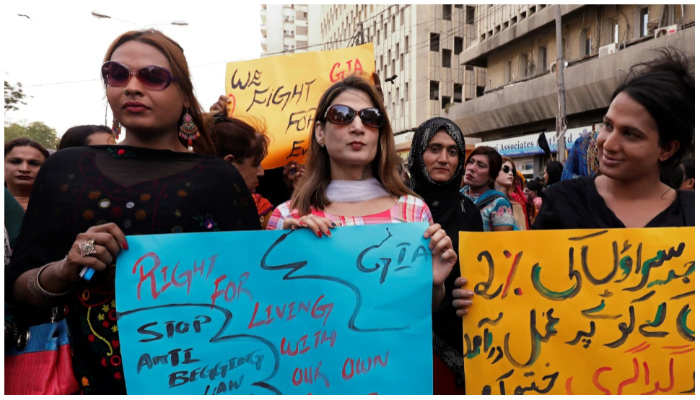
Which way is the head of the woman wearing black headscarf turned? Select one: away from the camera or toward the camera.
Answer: toward the camera

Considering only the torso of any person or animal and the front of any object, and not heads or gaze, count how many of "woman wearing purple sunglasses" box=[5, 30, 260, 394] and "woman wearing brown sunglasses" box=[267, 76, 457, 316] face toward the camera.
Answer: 2

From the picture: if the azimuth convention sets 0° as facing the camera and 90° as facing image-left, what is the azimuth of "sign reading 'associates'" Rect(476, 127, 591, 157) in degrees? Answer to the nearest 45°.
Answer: approximately 45°

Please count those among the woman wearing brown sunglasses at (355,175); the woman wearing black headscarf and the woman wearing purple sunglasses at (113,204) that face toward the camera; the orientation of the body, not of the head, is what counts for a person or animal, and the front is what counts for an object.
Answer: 3

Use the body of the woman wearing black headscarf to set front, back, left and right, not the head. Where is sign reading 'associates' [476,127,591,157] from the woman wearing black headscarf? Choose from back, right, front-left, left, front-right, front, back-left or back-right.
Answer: back

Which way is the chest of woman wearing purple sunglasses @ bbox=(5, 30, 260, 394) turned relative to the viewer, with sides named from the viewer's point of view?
facing the viewer

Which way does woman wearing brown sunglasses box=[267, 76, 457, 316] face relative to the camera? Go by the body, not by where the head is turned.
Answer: toward the camera

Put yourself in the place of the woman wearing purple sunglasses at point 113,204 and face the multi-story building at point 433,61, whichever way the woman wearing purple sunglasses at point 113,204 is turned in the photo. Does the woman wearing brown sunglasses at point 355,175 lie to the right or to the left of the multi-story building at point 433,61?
right

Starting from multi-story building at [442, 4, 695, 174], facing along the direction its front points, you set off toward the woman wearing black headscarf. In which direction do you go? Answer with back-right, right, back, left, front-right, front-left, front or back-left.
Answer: front-left

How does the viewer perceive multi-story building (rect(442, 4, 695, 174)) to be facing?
facing the viewer and to the left of the viewer

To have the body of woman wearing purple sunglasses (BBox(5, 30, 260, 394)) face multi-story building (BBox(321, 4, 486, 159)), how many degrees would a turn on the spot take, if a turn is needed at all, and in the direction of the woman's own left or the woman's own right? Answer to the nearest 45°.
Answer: approximately 135° to the woman's own left

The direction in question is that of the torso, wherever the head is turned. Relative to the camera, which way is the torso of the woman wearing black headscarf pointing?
toward the camera

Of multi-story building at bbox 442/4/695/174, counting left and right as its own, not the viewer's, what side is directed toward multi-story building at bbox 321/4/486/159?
right

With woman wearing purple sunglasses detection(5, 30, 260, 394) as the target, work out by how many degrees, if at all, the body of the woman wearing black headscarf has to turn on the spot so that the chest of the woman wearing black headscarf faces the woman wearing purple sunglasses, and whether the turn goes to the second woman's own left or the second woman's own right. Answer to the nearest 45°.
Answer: approximately 45° to the second woman's own right

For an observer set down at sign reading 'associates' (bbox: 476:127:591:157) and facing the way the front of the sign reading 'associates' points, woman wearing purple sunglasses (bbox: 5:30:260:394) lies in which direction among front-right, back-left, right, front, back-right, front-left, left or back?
front-left

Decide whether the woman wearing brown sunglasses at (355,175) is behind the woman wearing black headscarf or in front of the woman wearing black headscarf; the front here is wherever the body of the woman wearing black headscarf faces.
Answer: in front

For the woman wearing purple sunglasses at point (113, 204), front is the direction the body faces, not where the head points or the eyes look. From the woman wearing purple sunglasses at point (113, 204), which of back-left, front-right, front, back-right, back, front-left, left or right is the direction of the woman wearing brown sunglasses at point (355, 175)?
left
